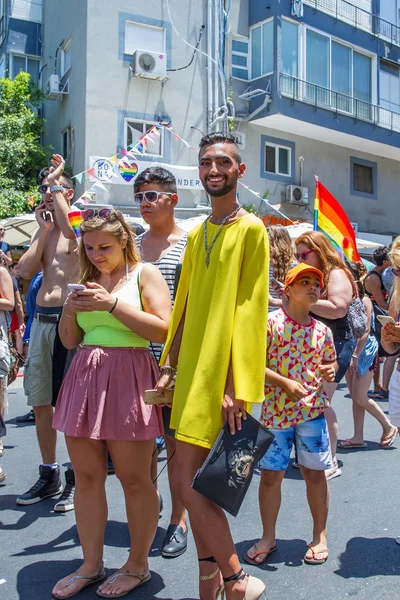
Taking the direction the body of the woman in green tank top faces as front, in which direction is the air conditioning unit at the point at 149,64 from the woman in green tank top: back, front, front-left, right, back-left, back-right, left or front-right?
back-right

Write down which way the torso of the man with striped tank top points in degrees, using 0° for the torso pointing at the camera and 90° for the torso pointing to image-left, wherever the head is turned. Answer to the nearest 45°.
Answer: approximately 45°

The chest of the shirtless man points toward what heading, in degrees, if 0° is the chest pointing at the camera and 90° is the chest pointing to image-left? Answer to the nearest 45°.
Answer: approximately 45°

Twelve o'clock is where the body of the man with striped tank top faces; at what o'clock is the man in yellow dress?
The man in yellow dress is roughly at 10 o'clock from the man with striped tank top.

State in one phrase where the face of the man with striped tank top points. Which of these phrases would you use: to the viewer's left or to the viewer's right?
to the viewer's left

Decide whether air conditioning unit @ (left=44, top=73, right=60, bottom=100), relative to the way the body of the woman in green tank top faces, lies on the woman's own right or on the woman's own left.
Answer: on the woman's own right

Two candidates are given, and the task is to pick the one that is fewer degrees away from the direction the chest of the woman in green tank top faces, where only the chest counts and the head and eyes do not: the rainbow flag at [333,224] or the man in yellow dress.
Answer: the man in yellow dress

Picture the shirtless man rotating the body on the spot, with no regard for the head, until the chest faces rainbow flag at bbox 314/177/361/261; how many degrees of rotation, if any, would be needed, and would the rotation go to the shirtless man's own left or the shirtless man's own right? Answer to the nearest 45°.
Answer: approximately 180°

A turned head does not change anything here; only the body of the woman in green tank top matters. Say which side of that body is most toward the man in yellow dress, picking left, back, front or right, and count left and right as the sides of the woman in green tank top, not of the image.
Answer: left

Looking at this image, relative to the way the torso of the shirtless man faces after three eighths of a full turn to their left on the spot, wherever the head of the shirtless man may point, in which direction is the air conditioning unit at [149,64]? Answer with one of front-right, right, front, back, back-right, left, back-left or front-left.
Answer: left

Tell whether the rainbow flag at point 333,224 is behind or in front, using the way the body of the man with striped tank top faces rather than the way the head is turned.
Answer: behind

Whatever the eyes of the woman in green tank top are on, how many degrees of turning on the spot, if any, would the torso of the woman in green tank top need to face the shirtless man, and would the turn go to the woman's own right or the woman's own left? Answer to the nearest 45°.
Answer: approximately 135° to the woman's own right

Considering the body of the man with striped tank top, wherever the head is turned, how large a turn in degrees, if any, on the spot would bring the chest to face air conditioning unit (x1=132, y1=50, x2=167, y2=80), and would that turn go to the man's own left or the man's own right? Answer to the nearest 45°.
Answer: approximately 135° to the man's own right

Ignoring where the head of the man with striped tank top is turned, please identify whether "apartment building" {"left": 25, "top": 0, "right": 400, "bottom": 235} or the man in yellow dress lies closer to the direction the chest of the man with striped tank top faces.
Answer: the man in yellow dress
